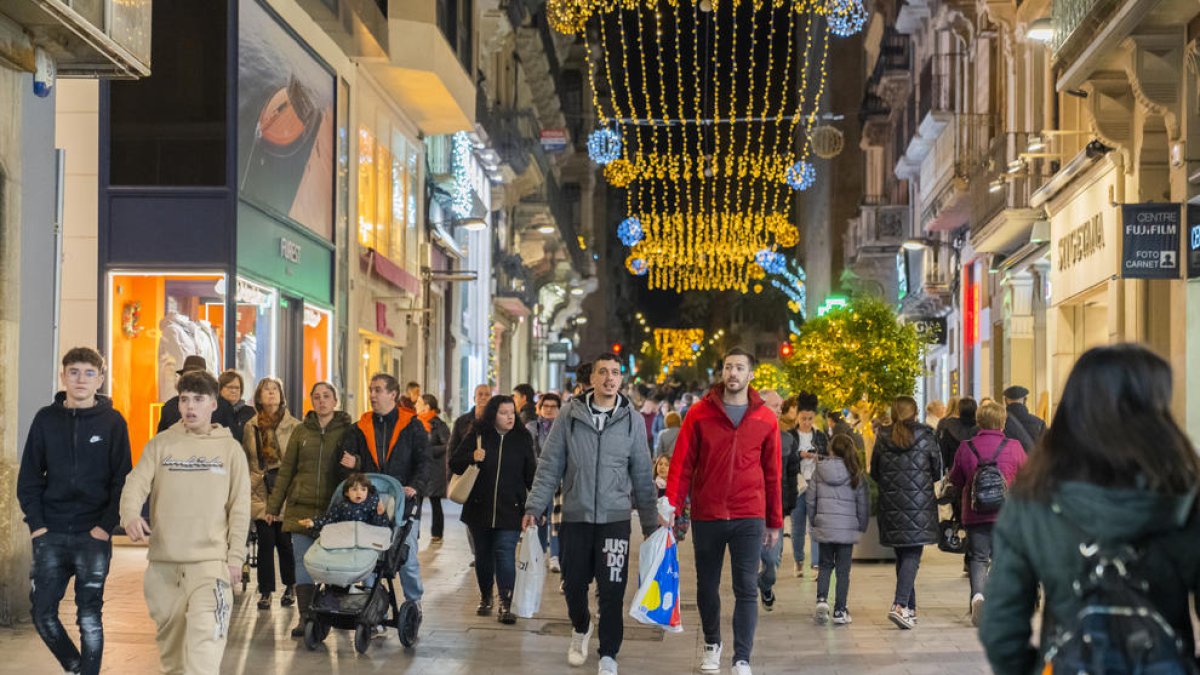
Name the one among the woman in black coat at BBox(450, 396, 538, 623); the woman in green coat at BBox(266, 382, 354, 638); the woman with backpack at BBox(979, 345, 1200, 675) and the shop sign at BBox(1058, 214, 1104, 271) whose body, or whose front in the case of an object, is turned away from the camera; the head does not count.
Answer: the woman with backpack

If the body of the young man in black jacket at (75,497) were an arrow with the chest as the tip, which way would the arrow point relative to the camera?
toward the camera

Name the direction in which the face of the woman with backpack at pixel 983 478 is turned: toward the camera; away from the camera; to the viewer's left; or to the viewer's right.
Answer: away from the camera

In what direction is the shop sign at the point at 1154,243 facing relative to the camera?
toward the camera

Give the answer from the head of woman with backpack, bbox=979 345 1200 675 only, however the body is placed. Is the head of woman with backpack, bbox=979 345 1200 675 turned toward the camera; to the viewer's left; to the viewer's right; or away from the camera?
away from the camera

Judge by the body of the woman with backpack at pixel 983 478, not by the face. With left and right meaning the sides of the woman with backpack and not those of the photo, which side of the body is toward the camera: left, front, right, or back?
back

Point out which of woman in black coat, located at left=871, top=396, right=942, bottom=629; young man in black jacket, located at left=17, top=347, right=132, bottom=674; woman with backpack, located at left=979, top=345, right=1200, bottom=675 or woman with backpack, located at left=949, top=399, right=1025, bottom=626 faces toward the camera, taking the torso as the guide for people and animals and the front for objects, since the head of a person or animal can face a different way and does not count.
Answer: the young man in black jacket

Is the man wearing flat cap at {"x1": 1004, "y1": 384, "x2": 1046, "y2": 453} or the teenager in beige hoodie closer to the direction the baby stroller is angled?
the teenager in beige hoodie

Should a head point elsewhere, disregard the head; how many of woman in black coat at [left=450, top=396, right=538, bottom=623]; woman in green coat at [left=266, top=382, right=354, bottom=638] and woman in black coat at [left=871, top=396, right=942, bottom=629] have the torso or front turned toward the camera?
2
